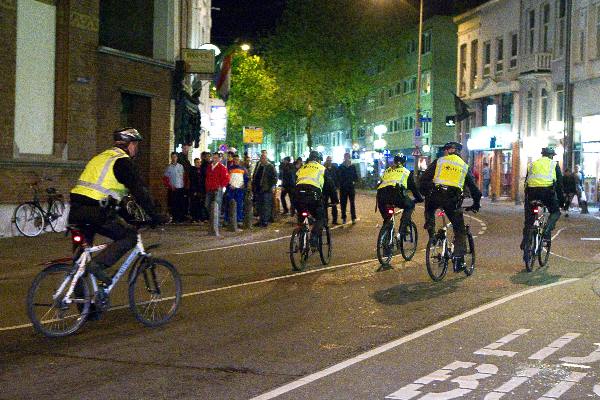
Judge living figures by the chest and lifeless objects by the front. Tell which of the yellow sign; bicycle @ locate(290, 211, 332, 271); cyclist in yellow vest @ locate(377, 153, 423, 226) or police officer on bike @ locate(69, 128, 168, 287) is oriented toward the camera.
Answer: the yellow sign

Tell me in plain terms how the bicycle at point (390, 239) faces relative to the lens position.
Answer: facing away from the viewer and to the right of the viewer

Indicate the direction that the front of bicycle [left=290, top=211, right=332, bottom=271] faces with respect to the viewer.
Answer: facing away from the viewer and to the right of the viewer

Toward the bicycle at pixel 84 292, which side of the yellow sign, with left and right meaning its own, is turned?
front

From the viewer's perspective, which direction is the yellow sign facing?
toward the camera

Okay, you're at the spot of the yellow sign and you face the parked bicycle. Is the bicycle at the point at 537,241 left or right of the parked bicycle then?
left

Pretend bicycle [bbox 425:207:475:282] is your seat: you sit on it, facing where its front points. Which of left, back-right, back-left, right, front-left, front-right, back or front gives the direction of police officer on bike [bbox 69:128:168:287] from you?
back

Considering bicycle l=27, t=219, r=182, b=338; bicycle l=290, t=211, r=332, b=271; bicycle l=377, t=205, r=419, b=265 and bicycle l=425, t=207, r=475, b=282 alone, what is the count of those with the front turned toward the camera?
0

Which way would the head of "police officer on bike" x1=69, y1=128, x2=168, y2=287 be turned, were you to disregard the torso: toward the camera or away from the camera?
away from the camera

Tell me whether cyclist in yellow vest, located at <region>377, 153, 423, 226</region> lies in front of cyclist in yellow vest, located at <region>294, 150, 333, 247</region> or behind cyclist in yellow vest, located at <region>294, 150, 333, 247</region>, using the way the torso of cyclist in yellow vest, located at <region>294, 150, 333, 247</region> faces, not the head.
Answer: in front

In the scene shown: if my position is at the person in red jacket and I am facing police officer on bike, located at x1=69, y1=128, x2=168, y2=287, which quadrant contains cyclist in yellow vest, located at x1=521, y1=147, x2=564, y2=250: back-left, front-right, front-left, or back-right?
front-left

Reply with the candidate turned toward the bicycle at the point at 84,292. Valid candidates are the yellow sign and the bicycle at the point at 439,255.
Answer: the yellow sign

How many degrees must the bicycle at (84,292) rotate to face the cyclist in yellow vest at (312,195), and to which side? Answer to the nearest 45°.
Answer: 0° — it already faces them

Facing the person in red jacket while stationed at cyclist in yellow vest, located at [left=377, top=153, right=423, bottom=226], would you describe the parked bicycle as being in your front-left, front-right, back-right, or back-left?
front-left

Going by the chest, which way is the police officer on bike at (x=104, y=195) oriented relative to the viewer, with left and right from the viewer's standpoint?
facing away from the viewer and to the right of the viewer

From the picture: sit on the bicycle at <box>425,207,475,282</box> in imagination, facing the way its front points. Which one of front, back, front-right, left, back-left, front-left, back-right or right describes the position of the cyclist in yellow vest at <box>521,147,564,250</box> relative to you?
front

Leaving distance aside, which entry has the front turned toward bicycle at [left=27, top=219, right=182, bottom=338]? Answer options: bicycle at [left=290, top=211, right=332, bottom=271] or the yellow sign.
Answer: the yellow sign

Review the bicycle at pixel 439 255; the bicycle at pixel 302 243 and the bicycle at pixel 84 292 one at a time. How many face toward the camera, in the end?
0
